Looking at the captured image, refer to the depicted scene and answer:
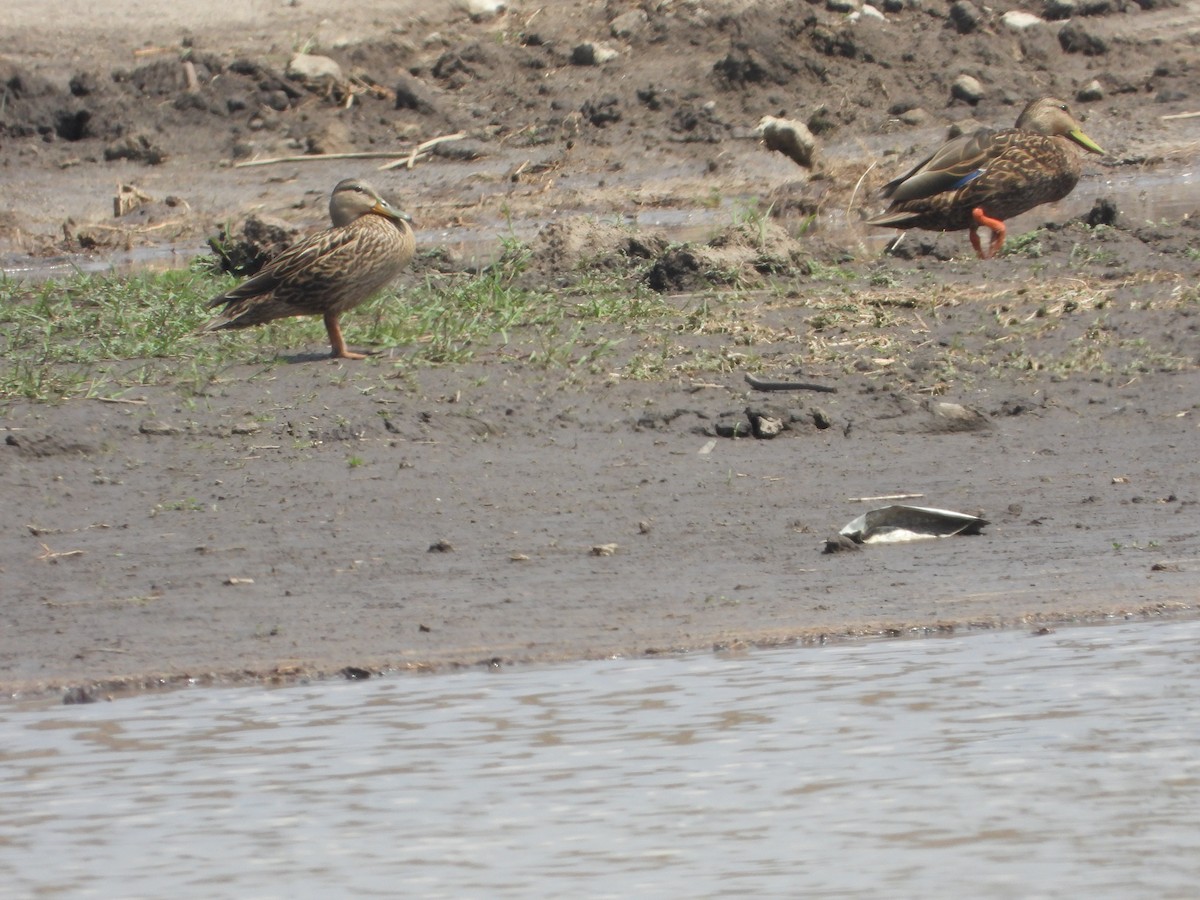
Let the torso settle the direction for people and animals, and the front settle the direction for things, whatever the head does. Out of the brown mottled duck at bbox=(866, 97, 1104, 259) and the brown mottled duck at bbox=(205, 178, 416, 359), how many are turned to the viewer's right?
2

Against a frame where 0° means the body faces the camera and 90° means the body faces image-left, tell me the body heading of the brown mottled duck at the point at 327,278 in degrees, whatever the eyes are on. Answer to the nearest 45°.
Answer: approximately 270°

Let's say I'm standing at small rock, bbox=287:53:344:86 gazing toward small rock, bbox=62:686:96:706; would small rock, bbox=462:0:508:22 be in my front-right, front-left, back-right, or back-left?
back-left

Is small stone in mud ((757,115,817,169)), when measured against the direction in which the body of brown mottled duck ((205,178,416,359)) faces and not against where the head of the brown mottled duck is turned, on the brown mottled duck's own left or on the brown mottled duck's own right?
on the brown mottled duck's own left

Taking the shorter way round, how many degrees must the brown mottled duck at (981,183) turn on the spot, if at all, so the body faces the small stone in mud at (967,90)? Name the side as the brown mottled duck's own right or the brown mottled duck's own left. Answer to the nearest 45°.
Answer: approximately 90° to the brown mottled duck's own left

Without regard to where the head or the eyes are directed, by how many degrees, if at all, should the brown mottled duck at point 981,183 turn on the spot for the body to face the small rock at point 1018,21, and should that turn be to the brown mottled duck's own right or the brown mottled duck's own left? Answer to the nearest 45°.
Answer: approximately 90° to the brown mottled duck's own left

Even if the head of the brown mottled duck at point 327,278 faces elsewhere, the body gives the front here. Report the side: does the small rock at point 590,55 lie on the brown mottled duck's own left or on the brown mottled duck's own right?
on the brown mottled duck's own left

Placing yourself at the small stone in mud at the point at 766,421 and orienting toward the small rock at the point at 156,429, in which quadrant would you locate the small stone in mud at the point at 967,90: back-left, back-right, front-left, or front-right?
back-right

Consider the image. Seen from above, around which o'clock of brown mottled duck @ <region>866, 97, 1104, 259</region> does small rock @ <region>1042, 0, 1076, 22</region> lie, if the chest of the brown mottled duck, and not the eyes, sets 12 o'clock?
The small rock is roughly at 9 o'clock from the brown mottled duck.

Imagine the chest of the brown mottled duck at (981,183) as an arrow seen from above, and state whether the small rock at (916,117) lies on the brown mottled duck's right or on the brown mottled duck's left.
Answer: on the brown mottled duck's left

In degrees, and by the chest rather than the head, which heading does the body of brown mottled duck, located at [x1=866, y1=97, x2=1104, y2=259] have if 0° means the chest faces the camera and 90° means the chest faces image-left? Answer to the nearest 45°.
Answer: approximately 270°
